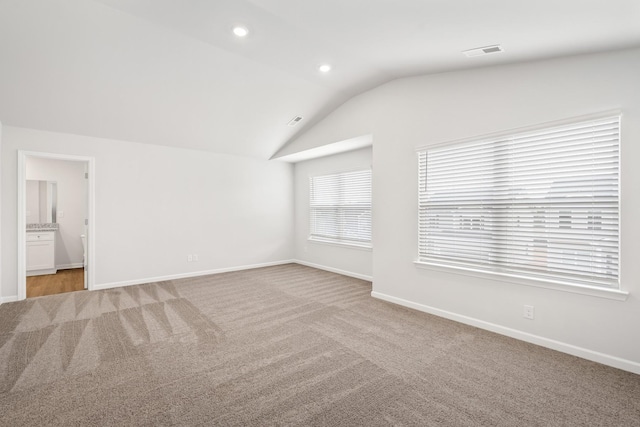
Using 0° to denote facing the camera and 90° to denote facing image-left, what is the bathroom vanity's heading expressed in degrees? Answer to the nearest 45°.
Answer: approximately 0°
